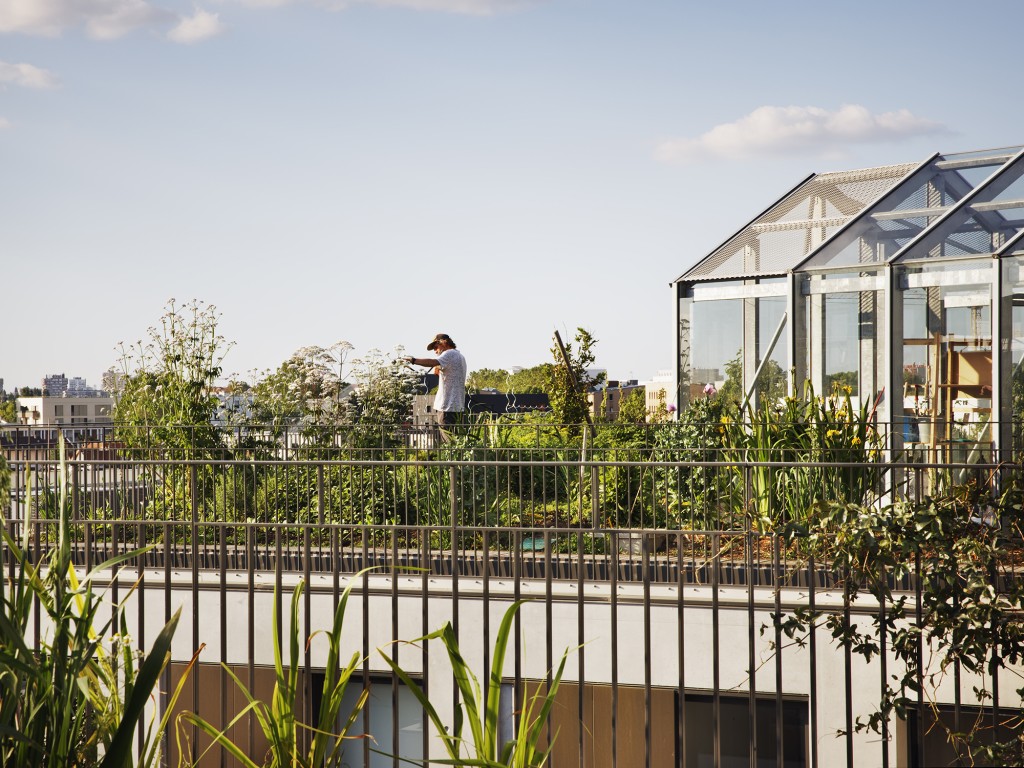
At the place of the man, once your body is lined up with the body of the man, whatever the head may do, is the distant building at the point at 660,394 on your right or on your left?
on your right

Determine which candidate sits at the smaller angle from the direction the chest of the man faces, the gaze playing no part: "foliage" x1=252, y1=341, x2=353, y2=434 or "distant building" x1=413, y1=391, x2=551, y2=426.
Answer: the foliage

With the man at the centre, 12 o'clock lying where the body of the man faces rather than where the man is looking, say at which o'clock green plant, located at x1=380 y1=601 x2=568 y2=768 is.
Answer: The green plant is roughly at 9 o'clock from the man.

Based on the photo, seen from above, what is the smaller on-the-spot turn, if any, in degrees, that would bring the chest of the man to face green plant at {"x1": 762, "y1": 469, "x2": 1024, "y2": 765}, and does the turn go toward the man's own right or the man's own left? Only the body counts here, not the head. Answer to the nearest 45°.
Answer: approximately 90° to the man's own left

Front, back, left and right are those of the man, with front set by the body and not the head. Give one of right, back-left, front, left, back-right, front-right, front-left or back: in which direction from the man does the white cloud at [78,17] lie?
front-right

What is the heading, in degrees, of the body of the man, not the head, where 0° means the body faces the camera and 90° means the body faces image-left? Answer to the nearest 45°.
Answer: approximately 90°

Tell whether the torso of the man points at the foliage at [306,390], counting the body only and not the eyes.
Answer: yes

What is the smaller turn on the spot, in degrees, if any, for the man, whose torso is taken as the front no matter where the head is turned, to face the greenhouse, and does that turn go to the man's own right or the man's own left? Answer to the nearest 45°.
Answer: approximately 135° to the man's own left

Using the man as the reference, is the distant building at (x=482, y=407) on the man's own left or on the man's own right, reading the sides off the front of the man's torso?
on the man's own right

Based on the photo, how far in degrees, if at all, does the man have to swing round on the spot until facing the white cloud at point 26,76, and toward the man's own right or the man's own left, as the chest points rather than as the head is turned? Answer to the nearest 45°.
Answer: approximately 45° to the man's own right

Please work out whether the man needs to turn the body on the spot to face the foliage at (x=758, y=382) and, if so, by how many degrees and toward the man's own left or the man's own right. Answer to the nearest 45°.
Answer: approximately 180°

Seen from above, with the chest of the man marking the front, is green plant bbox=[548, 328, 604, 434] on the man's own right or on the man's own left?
on the man's own right

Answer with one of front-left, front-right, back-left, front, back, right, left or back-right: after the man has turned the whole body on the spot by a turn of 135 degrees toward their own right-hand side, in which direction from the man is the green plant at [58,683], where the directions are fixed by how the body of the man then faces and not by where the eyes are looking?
back-right
